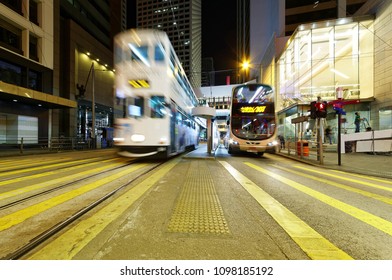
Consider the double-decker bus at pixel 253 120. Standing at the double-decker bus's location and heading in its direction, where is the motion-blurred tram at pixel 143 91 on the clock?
The motion-blurred tram is roughly at 1 o'clock from the double-decker bus.

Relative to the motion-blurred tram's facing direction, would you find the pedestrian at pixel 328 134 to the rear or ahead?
to the rear

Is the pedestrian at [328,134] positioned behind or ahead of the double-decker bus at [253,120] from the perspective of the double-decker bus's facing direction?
behind

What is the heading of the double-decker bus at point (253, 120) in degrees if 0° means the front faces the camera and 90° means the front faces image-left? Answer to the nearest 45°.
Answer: approximately 0°

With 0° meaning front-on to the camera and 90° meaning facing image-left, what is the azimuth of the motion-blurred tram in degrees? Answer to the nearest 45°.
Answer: approximately 45°

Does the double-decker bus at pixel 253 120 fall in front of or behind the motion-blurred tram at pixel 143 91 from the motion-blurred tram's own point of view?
behind
